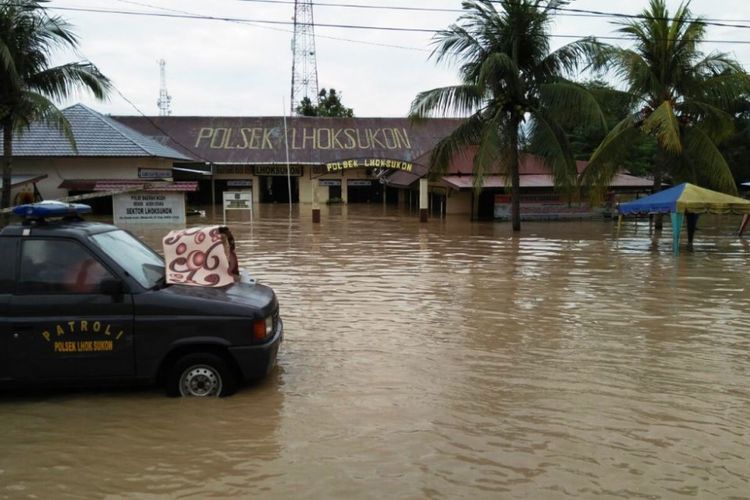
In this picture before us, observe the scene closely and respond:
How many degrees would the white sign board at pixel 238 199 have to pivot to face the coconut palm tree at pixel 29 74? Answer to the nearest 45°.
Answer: approximately 45° to its right

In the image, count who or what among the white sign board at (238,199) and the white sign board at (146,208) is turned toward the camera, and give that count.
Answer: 2

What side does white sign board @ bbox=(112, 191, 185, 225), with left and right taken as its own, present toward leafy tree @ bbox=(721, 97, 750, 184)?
left

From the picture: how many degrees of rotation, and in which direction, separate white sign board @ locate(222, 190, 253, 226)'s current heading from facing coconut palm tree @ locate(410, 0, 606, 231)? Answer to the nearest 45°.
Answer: approximately 45° to its left

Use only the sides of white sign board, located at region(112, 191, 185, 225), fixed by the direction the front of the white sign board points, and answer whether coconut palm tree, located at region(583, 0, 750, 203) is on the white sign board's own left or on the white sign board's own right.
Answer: on the white sign board's own left

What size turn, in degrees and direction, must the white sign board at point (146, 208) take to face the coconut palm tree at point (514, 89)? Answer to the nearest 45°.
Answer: approximately 45° to its left

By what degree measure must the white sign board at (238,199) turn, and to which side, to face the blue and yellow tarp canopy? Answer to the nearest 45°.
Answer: approximately 45° to its left

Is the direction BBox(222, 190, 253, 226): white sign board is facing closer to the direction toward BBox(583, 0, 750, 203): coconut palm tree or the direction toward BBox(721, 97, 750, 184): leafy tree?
the coconut palm tree

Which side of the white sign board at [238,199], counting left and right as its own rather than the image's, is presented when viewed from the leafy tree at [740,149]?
left

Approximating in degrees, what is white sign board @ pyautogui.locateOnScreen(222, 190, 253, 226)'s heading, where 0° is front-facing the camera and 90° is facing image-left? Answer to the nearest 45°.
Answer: approximately 0°

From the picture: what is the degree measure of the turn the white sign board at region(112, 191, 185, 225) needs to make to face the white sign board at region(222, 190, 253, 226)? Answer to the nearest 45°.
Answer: approximately 135° to its left
